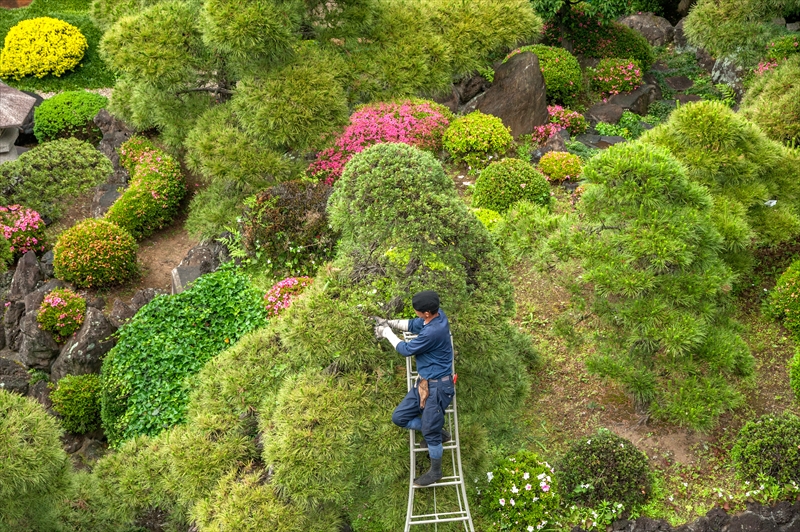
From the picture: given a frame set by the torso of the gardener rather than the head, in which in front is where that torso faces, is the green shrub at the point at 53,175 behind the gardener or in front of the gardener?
in front

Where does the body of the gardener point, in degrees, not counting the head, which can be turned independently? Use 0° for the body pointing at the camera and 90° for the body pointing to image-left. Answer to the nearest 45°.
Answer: approximately 90°

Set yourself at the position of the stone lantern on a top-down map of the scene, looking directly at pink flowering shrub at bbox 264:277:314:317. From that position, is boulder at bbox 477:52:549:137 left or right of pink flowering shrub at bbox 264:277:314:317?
left

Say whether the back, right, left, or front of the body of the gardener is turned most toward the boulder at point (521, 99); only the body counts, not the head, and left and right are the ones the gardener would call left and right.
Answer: right

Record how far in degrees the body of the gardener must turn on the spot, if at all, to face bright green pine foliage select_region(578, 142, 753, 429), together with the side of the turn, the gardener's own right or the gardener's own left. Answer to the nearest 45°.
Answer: approximately 135° to the gardener's own right

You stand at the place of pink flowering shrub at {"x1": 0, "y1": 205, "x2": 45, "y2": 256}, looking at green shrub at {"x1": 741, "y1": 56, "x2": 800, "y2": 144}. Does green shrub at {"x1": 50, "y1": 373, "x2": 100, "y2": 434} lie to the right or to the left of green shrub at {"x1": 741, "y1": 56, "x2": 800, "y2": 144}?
right

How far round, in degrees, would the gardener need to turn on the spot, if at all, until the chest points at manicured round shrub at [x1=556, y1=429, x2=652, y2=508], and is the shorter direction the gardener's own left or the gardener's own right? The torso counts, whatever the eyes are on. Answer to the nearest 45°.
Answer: approximately 135° to the gardener's own right

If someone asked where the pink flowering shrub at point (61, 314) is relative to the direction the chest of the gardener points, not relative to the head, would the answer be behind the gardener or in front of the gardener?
in front

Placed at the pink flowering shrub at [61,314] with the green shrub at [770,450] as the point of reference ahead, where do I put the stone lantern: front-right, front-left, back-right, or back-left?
back-left

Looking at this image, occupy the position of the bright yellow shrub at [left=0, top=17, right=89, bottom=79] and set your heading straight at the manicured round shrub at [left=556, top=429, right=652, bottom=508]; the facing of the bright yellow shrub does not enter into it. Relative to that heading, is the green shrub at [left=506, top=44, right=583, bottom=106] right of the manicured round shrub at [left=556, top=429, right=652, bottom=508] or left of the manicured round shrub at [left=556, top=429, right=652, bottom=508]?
left

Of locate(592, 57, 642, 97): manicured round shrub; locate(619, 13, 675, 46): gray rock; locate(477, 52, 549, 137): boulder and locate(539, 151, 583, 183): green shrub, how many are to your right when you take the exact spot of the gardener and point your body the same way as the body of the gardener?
4

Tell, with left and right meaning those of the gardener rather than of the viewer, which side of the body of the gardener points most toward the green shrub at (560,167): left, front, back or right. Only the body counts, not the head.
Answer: right
